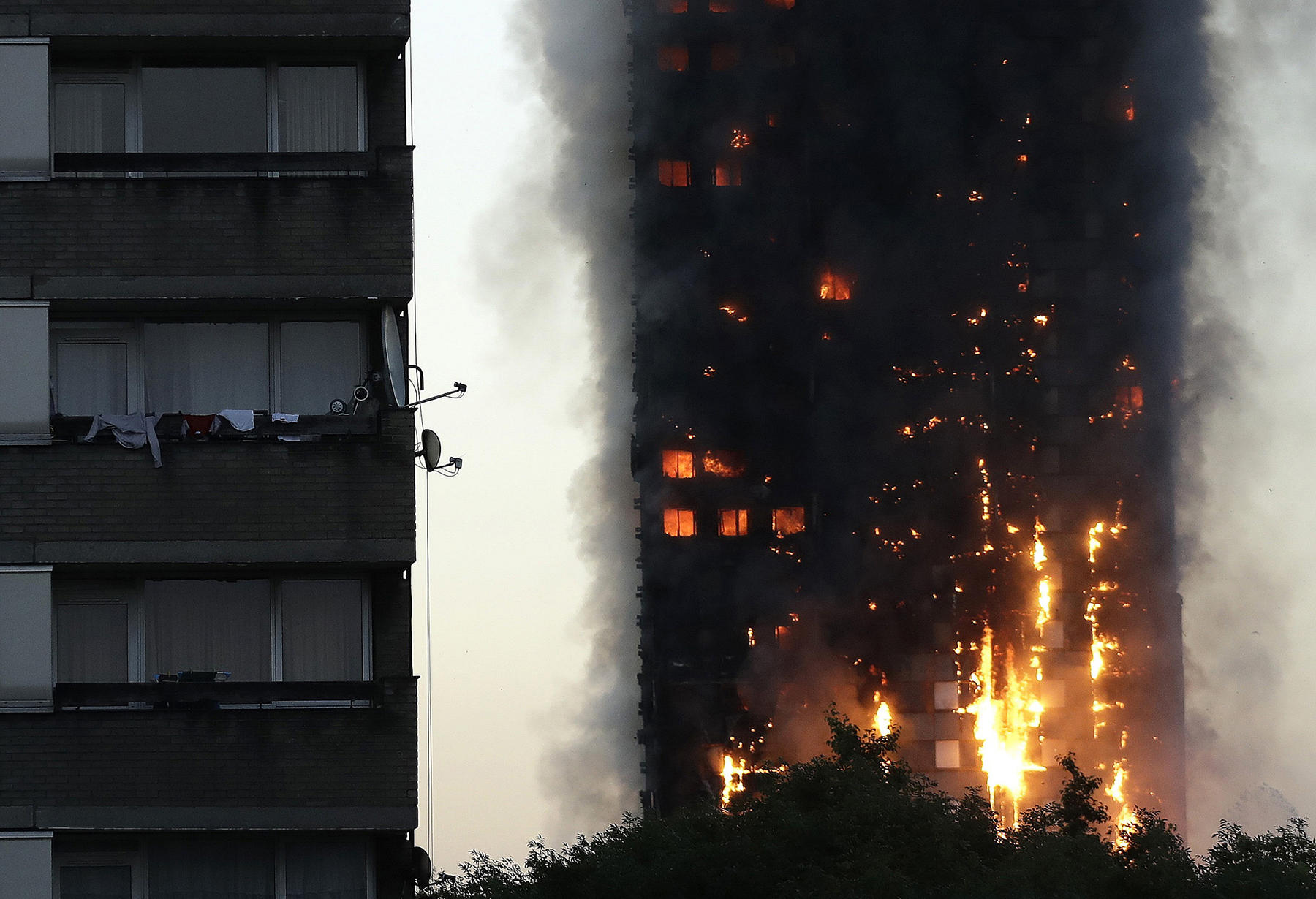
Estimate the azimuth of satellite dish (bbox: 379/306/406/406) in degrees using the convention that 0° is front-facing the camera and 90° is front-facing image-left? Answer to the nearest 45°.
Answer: approximately 270°

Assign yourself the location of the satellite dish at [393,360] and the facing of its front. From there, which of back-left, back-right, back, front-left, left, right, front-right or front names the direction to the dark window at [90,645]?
back

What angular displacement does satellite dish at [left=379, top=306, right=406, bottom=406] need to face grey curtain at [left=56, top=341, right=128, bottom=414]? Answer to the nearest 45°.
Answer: approximately 180°

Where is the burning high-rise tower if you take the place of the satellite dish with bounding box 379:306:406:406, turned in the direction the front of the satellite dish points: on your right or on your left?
on your left
